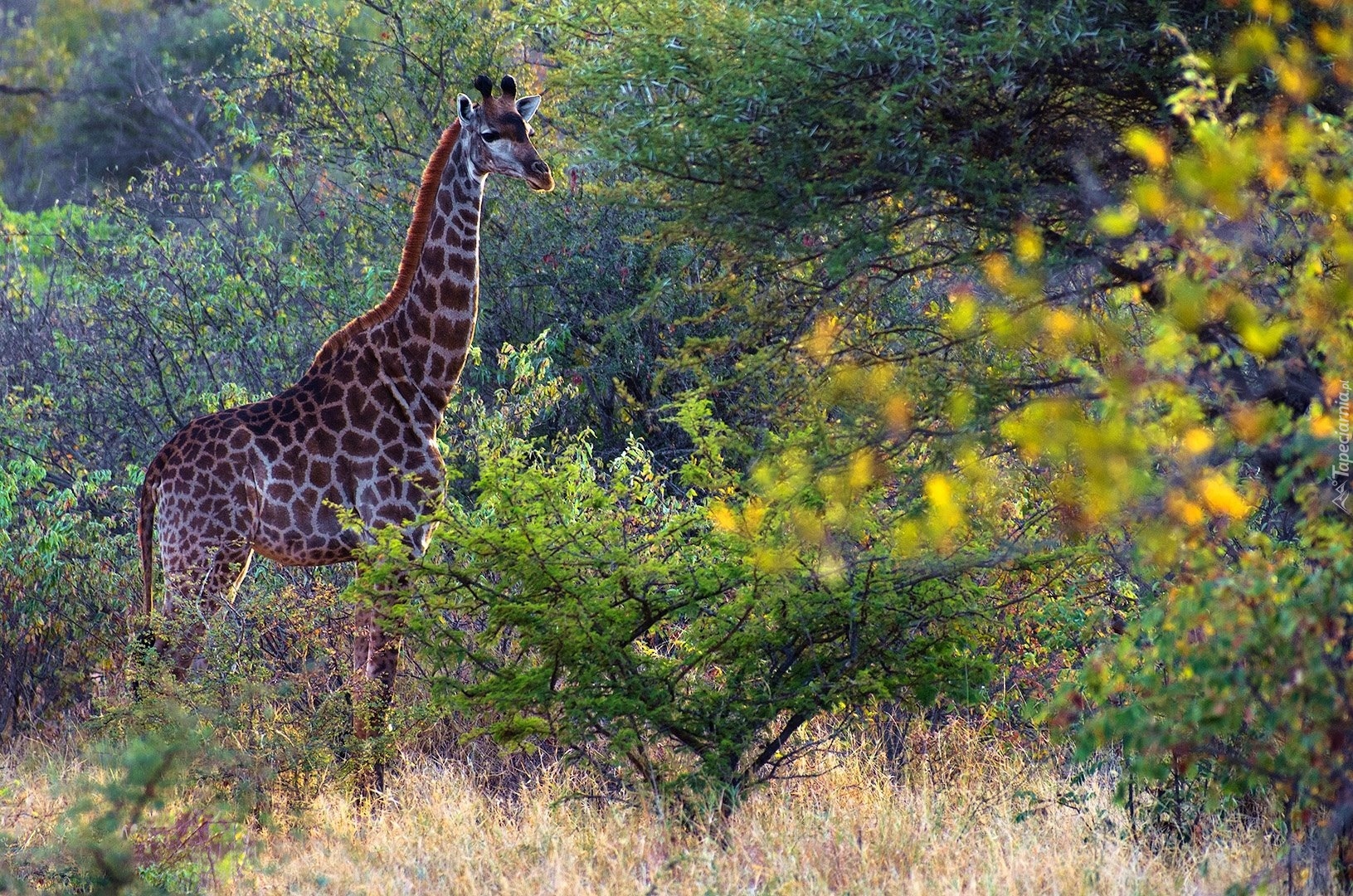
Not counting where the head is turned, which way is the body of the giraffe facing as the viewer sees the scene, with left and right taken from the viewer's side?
facing to the right of the viewer
